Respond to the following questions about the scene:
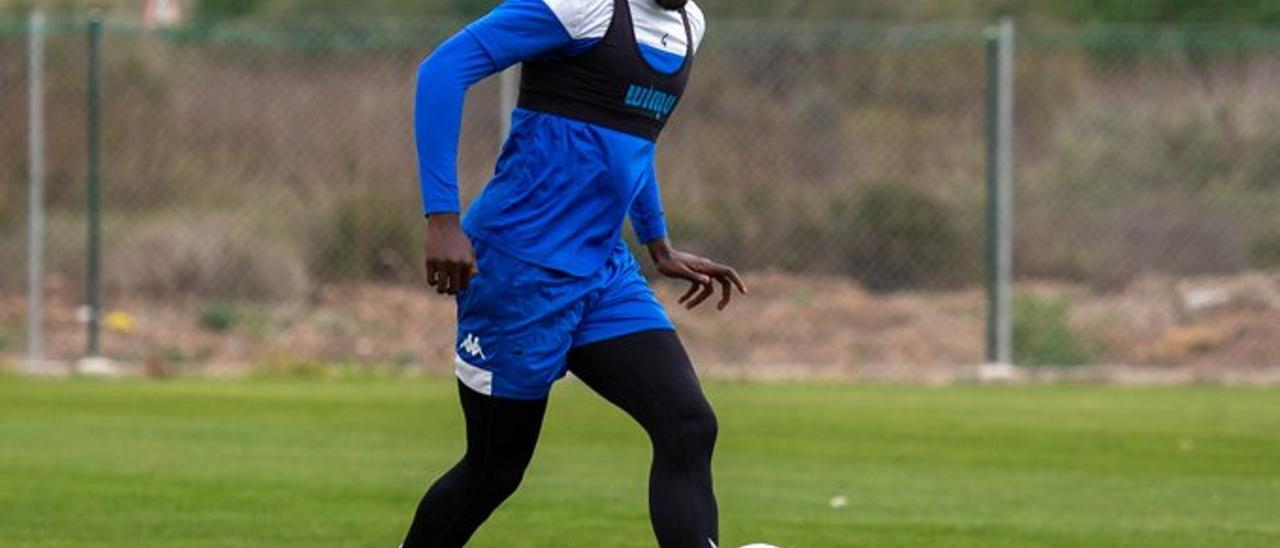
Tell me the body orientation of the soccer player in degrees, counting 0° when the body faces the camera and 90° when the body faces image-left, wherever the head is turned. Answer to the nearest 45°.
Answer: approximately 315°

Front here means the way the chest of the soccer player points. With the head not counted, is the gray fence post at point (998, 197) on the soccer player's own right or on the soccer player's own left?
on the soccer player's own left

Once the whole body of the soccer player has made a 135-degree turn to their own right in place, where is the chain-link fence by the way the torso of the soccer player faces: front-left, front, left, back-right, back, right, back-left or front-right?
right

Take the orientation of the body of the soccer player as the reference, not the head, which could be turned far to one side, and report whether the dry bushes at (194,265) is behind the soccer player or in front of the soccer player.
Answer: behind
